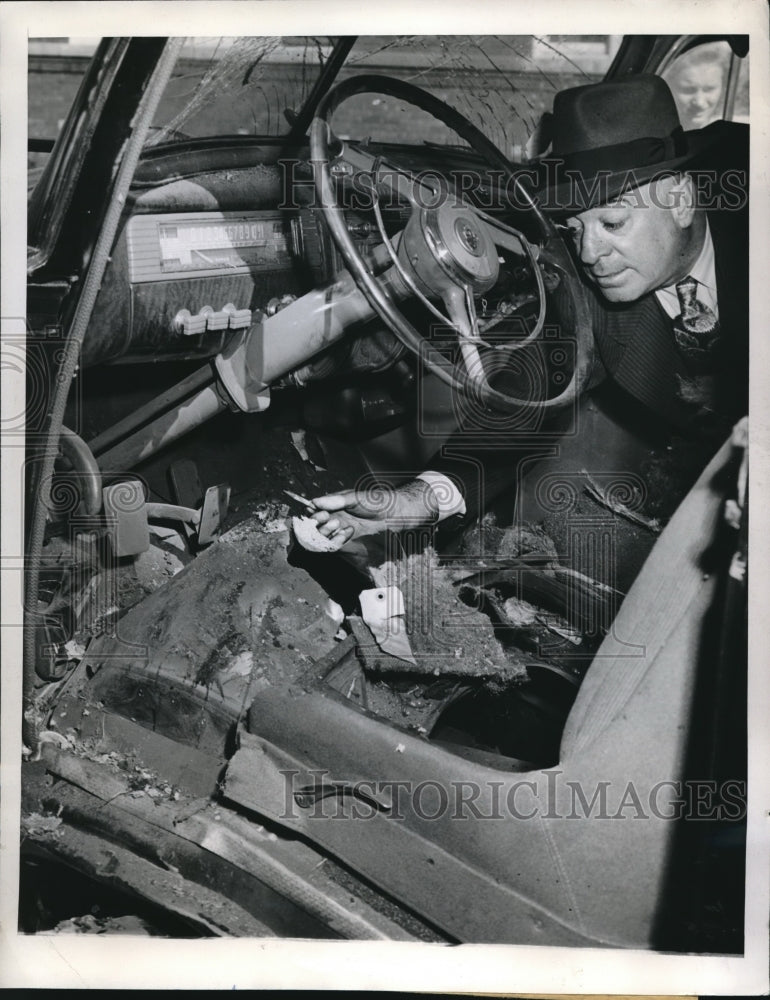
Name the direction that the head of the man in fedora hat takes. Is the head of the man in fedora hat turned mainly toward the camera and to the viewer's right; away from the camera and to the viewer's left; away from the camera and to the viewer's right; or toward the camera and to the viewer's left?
toward the camera and to the viewer's left

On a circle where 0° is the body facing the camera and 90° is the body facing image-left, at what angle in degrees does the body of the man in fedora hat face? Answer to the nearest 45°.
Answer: approximately 45°
